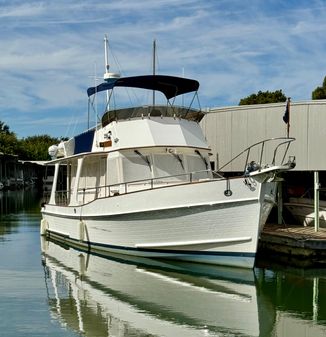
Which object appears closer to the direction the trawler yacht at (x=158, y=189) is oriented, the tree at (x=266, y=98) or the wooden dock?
the wooden dock

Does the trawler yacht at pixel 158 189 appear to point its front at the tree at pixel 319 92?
no

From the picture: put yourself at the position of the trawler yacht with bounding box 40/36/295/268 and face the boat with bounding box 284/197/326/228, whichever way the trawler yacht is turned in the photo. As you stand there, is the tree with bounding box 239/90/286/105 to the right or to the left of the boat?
left

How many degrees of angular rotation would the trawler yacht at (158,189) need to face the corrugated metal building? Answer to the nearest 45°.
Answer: approximately 90° to its left

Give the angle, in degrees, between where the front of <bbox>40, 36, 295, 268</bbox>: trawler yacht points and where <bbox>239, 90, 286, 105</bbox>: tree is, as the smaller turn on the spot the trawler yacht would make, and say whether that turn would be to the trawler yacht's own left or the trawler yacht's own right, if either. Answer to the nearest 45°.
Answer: approximately 135° to the trawler yacht's own left
